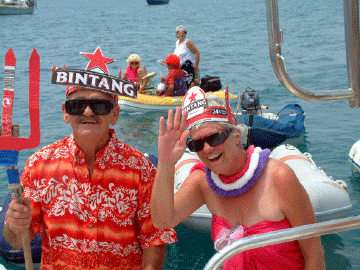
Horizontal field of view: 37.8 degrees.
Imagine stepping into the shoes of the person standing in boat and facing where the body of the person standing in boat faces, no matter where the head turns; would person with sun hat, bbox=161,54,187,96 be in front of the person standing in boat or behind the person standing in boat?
in front

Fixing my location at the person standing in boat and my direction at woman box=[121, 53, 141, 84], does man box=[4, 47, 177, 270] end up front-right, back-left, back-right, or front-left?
front-left

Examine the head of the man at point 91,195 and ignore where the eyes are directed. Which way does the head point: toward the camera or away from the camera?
toward the camera

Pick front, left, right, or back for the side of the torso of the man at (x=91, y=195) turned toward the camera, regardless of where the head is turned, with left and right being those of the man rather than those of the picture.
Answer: front

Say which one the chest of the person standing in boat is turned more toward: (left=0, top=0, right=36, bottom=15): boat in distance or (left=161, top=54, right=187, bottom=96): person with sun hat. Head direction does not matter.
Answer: the person with sun hat

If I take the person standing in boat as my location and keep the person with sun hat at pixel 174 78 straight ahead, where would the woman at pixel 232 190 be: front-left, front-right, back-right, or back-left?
front-left

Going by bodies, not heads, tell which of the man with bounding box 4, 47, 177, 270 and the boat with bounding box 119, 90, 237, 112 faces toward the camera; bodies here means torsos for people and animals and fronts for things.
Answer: the man

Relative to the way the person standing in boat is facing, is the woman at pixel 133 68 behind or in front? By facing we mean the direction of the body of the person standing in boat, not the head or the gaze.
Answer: in front

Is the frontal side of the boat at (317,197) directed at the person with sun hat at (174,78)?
no

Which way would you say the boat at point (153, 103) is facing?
to the viewer's left

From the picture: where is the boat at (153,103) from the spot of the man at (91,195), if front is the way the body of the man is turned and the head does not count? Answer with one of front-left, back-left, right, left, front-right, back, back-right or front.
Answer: back

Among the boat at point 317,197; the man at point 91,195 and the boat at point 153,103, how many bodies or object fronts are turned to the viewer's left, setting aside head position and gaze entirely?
1
